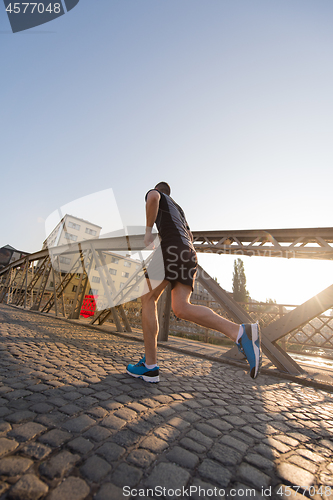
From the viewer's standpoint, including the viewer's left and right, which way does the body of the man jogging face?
facing away from the viewer and to the left of the viewer

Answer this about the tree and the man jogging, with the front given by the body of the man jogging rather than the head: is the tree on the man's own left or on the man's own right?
on the man's own right
